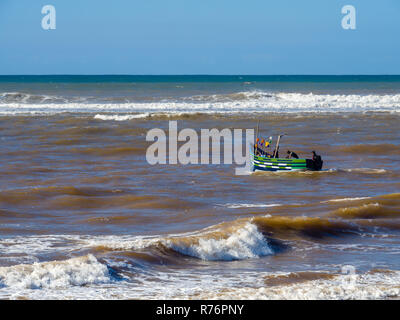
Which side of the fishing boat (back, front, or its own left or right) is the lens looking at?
left
